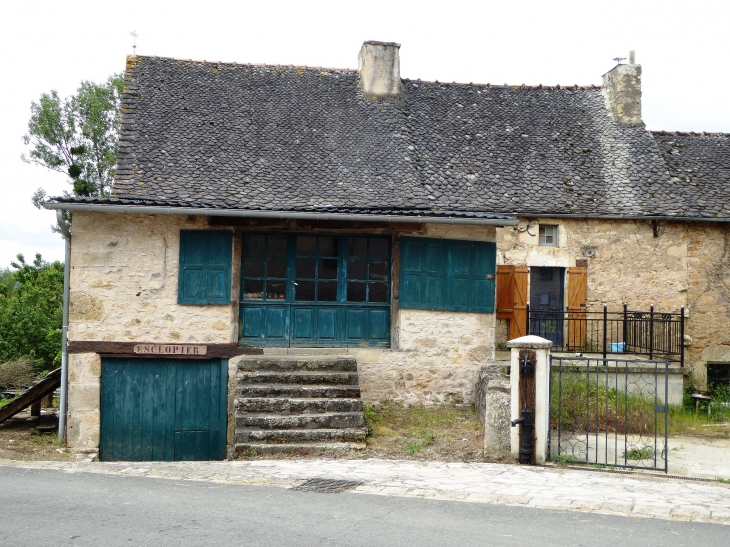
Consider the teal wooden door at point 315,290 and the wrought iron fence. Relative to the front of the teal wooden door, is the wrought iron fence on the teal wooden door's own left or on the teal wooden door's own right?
on the teal wooden door's own left

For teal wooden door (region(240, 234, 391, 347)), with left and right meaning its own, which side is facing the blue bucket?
left

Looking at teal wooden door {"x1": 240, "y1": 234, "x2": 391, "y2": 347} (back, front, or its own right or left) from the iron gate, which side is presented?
left

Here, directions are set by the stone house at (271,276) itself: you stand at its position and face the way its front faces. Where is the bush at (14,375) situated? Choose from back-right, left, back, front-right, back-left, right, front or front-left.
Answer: back-right

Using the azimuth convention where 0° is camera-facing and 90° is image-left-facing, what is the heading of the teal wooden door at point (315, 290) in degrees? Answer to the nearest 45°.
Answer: approximately 0°

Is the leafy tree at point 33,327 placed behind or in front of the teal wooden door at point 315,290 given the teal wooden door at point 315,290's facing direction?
behind

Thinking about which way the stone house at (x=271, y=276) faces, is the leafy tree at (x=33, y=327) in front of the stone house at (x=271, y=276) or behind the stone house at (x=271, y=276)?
behind
